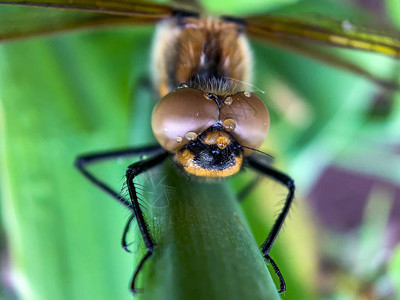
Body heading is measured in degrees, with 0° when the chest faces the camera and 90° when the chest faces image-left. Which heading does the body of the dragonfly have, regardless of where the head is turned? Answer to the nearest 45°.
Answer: approximately 0°
